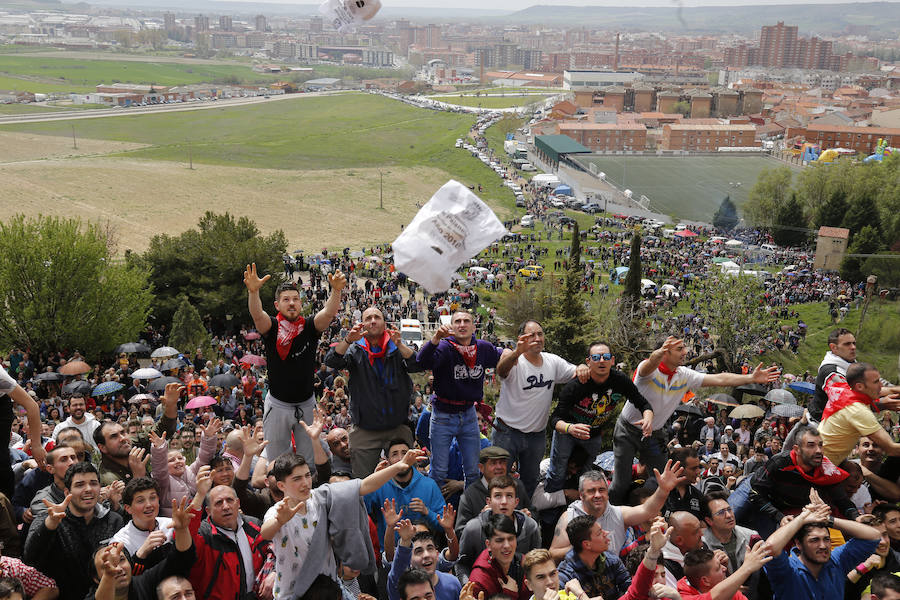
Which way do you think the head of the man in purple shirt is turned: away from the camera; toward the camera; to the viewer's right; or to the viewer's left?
toward the camera

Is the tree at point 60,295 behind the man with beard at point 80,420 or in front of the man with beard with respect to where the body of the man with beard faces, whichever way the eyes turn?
behind

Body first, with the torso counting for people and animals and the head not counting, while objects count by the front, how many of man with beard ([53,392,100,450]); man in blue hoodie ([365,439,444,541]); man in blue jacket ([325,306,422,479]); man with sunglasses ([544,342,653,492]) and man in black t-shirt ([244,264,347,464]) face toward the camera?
5

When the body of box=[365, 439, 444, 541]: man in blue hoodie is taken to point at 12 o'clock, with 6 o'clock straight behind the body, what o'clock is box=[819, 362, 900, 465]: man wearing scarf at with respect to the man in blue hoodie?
The man wearing scarf is roughly at 9 o'clock from the man in blue hoodie.

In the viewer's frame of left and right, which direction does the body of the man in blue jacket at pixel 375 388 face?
facing the viewer

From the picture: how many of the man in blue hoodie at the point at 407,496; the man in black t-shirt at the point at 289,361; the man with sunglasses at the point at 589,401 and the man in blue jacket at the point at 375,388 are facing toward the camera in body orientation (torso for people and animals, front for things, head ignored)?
4

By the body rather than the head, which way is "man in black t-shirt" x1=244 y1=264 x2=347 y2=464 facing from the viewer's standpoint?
toward the camera

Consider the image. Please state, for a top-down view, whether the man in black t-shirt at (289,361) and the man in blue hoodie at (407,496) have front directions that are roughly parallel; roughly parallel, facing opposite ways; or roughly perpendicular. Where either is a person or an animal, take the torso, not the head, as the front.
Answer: roughly parallel

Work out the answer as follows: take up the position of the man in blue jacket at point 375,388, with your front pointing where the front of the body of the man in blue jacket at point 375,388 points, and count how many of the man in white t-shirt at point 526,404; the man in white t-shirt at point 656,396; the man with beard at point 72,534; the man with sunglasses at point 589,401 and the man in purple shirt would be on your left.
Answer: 4

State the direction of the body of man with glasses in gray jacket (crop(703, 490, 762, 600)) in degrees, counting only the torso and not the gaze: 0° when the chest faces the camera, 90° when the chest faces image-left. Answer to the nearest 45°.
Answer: approximately 315°

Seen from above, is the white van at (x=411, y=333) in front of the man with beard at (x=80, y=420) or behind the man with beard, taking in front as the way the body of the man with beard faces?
behind

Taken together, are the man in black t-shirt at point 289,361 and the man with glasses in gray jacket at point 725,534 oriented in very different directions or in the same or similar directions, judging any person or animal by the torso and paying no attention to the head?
same or similar directions

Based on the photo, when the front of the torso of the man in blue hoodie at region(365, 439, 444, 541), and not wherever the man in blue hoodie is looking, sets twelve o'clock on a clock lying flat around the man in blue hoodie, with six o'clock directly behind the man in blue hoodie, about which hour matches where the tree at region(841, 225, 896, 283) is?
The tree is roughly at 7 o'clock from the man in blue hoodie.

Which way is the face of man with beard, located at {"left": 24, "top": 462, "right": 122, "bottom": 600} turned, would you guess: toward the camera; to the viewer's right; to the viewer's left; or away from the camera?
toward the camera

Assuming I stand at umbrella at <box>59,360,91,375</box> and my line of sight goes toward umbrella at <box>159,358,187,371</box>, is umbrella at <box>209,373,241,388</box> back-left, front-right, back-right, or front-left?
front-right

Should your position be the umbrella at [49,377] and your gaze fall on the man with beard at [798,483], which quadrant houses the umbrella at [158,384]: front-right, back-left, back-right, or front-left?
front-left
